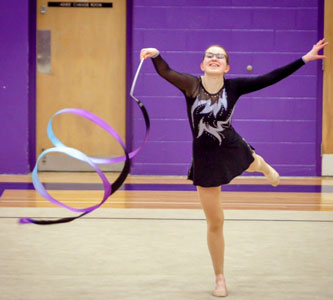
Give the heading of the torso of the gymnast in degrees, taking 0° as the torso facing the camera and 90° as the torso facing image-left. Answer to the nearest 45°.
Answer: approximately 0°
